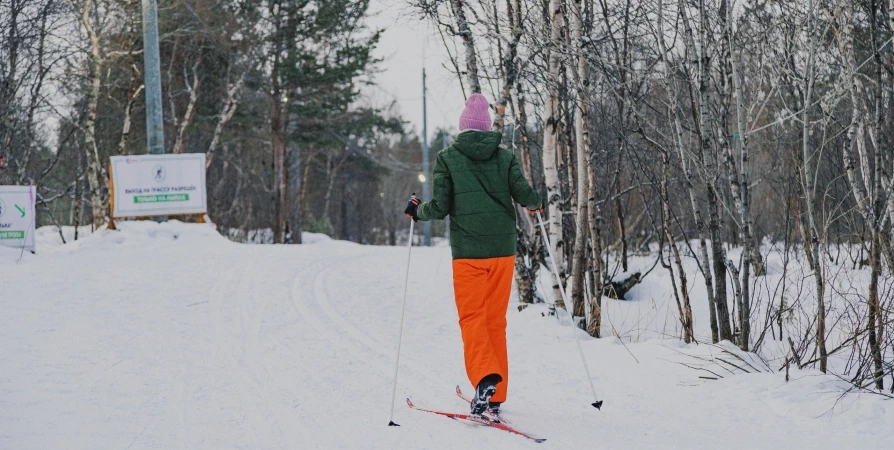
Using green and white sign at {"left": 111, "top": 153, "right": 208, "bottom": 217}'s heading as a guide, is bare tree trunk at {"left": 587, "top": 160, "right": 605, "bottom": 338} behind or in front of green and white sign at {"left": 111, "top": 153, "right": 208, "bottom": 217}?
in front

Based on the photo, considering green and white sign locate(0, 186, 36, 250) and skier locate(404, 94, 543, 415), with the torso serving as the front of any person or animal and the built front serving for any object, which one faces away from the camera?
the skier

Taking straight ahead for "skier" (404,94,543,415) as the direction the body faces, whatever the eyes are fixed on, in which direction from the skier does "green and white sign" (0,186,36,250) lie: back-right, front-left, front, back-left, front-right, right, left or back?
front-left

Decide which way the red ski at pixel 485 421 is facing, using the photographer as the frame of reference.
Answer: facing to the left of the viewer

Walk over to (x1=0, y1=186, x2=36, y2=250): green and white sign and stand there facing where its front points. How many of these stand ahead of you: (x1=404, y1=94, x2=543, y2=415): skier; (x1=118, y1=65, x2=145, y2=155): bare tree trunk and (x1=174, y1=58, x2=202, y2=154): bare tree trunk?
1

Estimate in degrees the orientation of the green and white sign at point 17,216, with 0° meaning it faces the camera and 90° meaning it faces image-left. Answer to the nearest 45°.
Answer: approximately 0°

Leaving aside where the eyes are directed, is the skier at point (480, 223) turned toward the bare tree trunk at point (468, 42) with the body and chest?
yes

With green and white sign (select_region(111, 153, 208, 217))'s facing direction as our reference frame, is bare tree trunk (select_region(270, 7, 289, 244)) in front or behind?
behind

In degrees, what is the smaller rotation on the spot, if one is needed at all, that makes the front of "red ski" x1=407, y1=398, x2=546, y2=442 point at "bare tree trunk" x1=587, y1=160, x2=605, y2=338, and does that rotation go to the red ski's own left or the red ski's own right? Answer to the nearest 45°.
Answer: approximately 90° to the red ski's own right

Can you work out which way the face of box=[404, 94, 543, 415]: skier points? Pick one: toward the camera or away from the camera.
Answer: away from the camera

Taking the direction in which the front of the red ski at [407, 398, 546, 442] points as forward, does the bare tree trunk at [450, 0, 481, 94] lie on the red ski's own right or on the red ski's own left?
on the red ski's own right

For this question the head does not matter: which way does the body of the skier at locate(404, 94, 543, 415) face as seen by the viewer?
away from the camera
